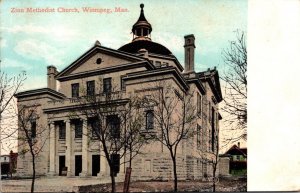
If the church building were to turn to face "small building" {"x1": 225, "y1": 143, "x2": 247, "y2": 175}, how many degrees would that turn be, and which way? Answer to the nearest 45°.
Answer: approximately 135° to its left

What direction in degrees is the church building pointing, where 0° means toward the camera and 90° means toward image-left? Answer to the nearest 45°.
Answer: approximately 45°

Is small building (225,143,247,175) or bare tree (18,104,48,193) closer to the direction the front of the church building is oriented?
the bare tree

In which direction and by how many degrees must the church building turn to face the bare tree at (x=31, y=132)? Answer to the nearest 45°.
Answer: approximately 45° to its right
